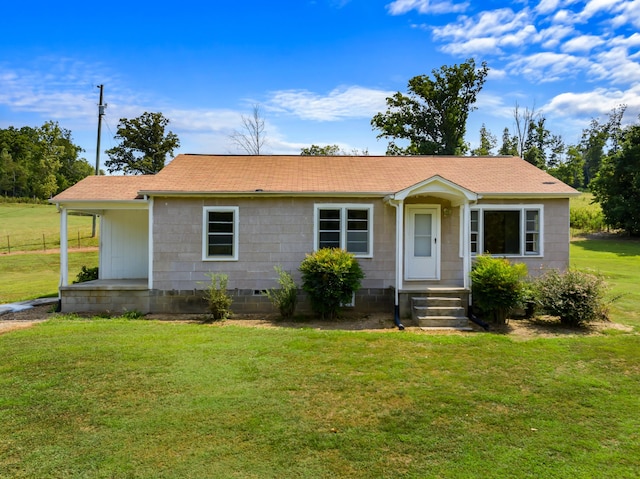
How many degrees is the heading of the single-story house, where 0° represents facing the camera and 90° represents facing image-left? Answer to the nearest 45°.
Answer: approximately 0°

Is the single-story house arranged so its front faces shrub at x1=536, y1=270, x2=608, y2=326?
no

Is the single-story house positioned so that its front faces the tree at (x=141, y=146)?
no

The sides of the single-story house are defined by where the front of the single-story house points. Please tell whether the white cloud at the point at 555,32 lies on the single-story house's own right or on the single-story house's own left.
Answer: on the single-story house's own left

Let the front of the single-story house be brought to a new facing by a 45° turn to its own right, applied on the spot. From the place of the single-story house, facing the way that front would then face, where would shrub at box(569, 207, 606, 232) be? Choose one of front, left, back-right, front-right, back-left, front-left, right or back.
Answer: back

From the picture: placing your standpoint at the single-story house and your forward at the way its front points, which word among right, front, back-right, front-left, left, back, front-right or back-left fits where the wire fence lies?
back-right

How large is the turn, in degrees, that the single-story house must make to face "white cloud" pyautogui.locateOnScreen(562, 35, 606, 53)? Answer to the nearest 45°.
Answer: approximately 135° to its left

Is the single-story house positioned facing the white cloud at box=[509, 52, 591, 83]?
no

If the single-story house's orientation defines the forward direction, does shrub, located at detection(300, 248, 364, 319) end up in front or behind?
in front
